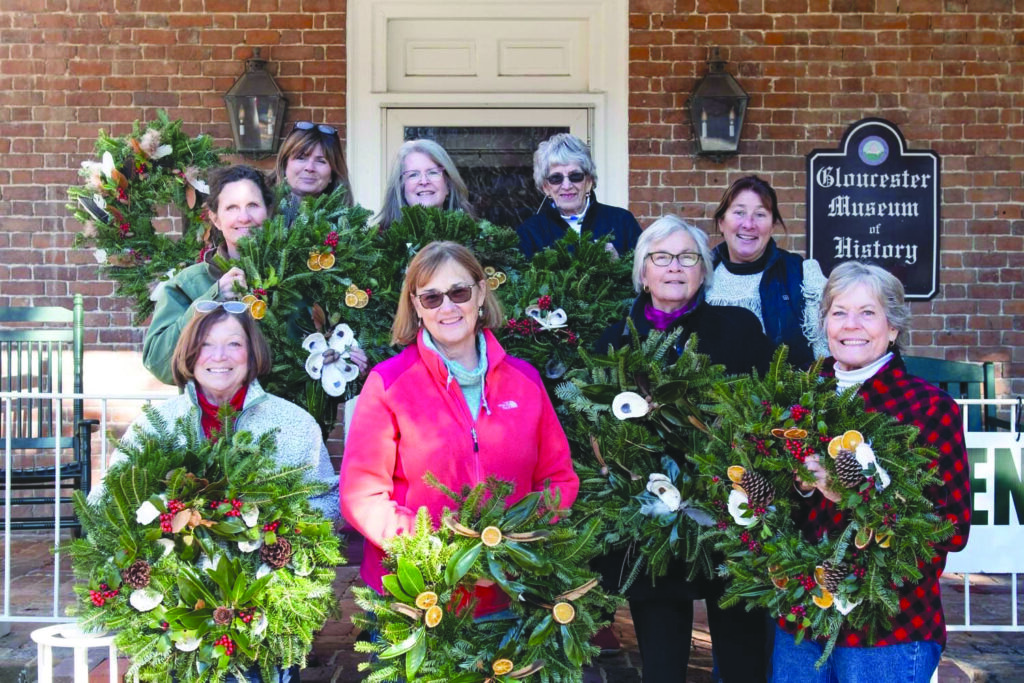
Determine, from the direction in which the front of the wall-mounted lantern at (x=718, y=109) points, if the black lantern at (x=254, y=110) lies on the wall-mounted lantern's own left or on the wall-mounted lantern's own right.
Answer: on the wall-mounted lantern's own right

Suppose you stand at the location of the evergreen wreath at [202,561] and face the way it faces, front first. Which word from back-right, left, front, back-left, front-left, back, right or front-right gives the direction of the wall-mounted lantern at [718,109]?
back-left

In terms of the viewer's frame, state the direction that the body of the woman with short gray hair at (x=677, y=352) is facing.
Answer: toward the camera

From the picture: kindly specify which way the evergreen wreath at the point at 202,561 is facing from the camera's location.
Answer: facing the viewer

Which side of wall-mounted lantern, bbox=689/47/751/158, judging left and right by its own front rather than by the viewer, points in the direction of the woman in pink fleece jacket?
front

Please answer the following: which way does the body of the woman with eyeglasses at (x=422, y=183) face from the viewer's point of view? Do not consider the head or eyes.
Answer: toward the camera

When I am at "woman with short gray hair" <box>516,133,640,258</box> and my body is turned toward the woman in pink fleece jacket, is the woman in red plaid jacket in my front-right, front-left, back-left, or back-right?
front-left

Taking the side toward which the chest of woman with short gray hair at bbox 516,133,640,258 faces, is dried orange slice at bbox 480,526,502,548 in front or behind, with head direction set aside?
in front

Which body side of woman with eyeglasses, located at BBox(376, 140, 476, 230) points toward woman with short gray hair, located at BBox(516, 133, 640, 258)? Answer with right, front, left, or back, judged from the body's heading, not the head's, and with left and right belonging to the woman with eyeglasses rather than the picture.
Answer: left
